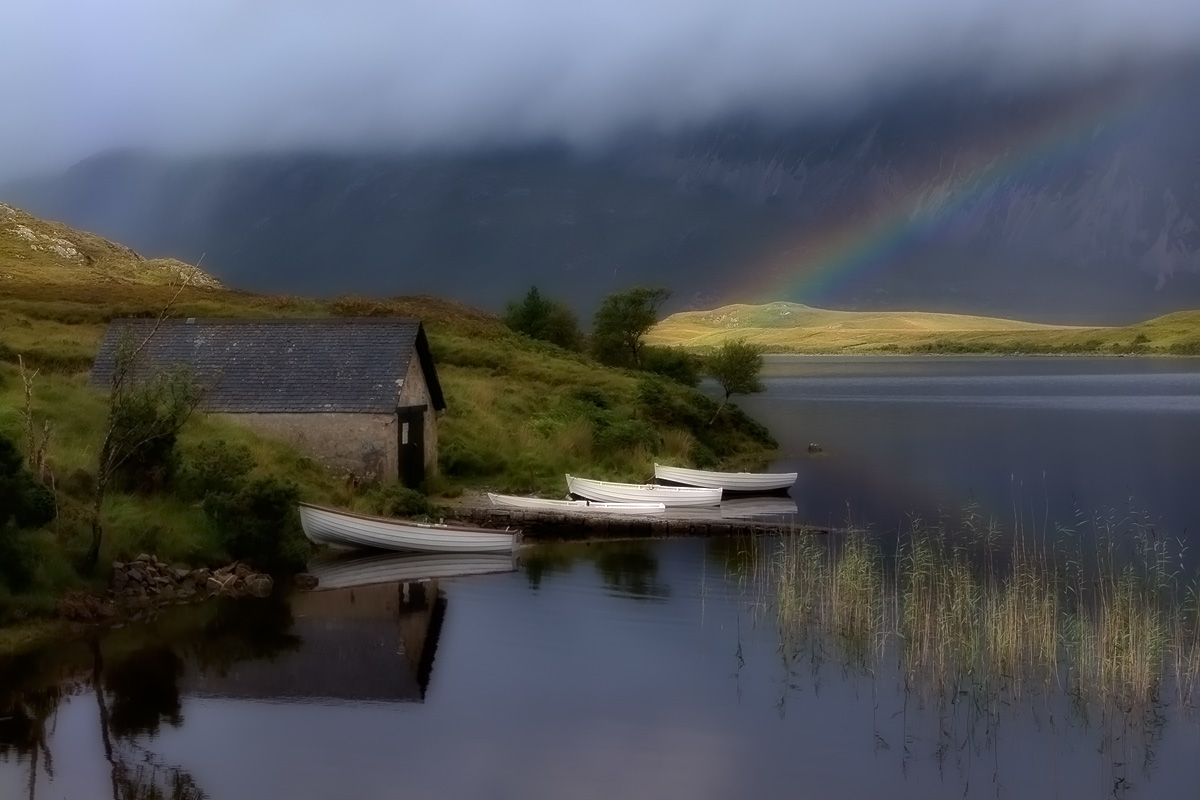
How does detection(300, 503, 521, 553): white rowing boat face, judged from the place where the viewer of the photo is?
facing to the left of the viewer

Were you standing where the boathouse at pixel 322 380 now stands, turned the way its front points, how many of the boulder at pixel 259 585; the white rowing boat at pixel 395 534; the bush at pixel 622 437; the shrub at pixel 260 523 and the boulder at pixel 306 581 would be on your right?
4

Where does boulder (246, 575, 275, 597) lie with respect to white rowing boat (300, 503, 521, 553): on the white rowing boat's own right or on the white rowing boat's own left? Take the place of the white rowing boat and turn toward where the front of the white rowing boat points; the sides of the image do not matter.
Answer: on the white rowing boat's own left

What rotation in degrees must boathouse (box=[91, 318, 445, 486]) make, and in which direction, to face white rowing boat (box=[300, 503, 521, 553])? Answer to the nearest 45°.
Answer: approximately 90° to its right

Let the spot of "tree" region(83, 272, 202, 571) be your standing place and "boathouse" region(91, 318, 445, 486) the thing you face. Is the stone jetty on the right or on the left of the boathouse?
right

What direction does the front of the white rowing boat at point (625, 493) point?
to the viewer's left

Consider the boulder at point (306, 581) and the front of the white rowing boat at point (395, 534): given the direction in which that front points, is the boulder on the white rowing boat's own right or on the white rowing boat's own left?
on the white rowing boat's own left

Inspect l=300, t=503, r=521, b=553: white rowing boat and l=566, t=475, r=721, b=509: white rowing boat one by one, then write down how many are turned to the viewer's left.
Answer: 2

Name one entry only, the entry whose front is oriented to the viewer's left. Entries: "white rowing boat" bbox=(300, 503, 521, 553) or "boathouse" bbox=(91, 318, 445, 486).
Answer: the white rowing boat

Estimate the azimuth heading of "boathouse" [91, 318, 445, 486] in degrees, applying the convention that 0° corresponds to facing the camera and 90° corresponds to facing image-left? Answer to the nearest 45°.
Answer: approximately 270°

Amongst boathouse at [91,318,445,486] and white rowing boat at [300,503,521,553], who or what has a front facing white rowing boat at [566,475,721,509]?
the boathouse

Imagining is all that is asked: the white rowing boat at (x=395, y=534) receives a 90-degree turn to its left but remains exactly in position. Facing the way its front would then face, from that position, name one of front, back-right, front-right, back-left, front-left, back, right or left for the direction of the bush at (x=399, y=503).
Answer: back

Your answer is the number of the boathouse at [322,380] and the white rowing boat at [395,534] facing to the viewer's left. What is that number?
1

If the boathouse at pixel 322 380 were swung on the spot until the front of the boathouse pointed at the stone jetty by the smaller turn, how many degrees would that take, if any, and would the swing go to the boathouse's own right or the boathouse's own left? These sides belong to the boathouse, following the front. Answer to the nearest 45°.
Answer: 0° — it already faces it
